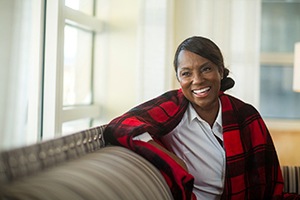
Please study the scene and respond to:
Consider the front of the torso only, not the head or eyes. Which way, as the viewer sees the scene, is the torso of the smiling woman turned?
toward the camera

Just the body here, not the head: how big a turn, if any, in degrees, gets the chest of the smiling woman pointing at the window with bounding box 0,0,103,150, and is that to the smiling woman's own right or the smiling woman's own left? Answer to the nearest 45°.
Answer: approximately 135° to the smiling woman's own right

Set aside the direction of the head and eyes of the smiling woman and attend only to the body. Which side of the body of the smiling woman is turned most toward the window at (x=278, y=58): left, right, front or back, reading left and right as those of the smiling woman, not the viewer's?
back

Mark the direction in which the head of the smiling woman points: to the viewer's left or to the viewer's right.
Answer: to the viewer's left

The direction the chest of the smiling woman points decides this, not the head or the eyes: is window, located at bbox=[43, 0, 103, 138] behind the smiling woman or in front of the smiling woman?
behind

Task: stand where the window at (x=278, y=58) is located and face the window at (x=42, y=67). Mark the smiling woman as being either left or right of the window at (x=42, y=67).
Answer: left
